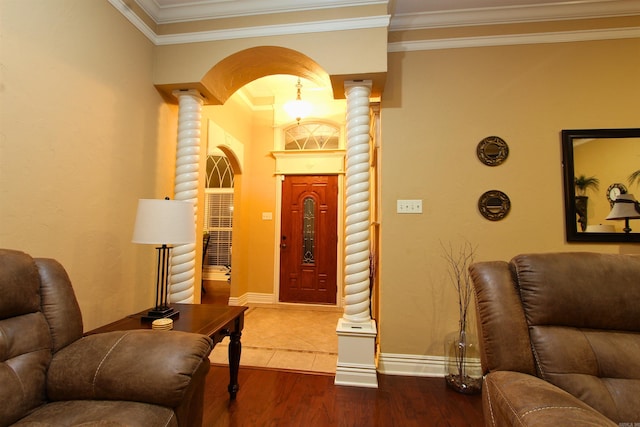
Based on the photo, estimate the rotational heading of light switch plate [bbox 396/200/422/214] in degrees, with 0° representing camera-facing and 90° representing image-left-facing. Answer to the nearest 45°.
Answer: approximately 0°

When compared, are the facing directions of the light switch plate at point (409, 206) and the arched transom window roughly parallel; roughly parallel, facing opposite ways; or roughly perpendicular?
roughly parallel

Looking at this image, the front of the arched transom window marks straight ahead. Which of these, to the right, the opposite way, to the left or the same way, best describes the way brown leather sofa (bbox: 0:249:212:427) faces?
to the left

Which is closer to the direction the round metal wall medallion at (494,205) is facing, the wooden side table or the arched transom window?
the wooden side table

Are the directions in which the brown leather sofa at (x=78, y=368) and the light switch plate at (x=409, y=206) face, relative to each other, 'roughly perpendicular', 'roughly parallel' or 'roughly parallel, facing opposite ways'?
roughly perpendicular

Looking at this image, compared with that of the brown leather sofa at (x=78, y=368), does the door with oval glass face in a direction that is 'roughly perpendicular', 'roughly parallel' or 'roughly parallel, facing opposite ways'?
roughly perpendicular

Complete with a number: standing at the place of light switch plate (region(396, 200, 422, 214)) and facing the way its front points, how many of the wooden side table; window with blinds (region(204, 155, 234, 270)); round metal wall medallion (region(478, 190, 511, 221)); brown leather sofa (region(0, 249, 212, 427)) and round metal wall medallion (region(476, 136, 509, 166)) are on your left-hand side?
2

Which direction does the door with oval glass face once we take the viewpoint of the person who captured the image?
facing the viewer

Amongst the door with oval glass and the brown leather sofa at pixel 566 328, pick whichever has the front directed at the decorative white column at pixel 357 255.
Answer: the door with oval glass

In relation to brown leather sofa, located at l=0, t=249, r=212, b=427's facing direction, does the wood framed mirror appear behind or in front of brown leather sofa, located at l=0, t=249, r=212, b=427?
in front

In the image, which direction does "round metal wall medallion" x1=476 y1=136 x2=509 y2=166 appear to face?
toward the camera

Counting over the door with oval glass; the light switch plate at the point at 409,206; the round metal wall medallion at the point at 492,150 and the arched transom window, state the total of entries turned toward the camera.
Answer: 4

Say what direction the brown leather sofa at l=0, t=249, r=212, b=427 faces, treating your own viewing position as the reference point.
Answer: facing the viewer and to the right of the viewer

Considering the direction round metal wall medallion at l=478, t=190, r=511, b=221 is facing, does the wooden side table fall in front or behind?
in front

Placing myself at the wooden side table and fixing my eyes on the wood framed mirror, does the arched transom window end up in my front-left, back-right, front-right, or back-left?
front-left

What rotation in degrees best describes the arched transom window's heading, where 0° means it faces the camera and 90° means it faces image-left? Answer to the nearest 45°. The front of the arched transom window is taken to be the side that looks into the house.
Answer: approximately 0°
